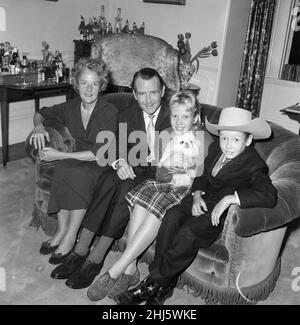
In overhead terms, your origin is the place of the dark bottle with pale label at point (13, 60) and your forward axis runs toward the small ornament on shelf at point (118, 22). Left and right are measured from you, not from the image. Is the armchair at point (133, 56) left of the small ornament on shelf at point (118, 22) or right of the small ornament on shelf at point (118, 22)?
right

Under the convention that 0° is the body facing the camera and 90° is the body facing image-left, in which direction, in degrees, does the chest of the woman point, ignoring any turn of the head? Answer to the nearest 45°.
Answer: approximately 45°

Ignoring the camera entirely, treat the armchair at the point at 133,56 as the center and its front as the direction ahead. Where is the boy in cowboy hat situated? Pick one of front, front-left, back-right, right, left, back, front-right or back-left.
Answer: front-left

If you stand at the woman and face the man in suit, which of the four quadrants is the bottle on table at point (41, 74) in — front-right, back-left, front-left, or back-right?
back-left

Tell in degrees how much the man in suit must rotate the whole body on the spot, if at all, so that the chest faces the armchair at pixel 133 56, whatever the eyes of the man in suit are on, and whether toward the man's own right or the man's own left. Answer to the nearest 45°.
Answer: approximately 135° to the man's own right

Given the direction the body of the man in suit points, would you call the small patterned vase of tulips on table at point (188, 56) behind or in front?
behind

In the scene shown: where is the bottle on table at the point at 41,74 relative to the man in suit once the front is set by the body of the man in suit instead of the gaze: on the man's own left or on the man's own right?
on the man's own right

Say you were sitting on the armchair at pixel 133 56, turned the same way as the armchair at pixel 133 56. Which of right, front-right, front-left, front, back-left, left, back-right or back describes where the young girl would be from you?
front-left

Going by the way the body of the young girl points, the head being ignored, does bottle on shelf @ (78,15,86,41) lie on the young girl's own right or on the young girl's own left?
on the young girl's own right

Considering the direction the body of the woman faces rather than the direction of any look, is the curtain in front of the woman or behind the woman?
behind
